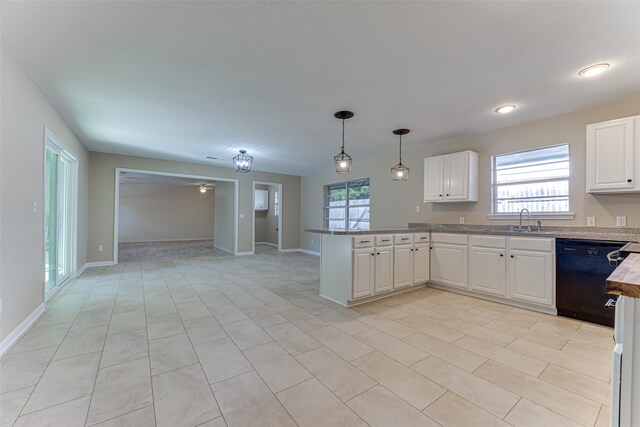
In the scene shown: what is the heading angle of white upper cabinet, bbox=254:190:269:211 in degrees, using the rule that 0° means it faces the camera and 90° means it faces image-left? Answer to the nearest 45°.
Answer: approximately 0°

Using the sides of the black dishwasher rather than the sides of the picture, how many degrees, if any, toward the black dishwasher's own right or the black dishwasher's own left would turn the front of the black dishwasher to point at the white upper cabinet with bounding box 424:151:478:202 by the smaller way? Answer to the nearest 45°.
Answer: approximately 90° to the black dishwasher's own right

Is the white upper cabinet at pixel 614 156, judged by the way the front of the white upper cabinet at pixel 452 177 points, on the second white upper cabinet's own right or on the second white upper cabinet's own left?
on the second white upper cabinet's own left

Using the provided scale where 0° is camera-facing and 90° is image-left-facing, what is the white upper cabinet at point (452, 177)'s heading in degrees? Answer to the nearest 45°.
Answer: approximately 45°

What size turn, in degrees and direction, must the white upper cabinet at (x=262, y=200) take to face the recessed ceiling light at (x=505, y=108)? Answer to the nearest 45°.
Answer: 0° — it already faces it

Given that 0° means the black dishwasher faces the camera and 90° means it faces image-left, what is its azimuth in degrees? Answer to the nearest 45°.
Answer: approximately 0°

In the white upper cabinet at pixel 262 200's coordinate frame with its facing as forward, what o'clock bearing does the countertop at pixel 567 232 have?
The countertop is roughly at 11 o'clock from the white upper cabinet.

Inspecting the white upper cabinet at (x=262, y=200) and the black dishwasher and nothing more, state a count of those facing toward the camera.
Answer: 2
